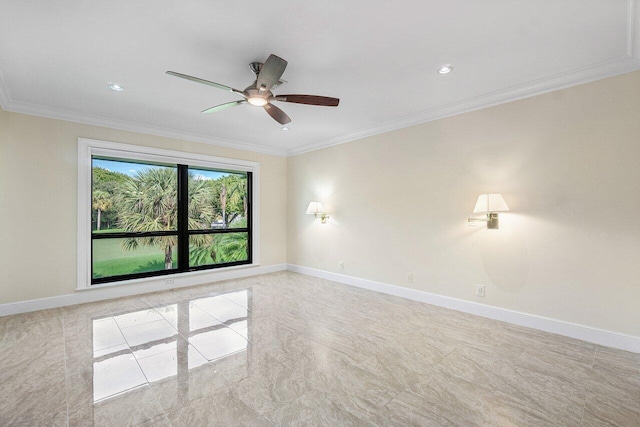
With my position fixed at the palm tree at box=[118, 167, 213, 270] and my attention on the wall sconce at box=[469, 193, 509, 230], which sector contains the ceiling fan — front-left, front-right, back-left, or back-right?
front-right

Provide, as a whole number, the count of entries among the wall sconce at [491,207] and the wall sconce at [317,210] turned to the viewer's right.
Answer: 0

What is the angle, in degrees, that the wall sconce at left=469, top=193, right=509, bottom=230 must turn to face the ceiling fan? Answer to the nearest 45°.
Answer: approximately 45° to its right

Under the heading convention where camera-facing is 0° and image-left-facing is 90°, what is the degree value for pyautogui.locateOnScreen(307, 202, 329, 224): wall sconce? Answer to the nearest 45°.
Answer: approximately 45°

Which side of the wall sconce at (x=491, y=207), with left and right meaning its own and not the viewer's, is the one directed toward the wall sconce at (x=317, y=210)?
right

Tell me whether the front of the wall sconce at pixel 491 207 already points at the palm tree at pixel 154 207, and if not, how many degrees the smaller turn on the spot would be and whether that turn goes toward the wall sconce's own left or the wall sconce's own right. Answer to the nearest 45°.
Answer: approximately 90° to the wall sconce's own right

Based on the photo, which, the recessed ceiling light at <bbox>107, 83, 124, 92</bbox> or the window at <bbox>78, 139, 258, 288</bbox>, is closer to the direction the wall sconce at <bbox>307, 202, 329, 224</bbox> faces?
the recessed ceiling light

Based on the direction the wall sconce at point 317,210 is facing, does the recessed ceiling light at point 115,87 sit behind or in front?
in front

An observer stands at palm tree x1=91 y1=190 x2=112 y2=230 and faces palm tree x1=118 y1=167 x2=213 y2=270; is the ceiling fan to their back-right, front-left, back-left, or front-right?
front-right

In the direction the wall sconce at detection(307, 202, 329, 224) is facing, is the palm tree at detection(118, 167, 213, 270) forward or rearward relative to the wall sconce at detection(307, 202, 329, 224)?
forward

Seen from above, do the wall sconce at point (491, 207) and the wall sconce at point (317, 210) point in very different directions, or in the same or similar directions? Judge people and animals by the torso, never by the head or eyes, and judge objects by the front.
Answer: same or similar directions

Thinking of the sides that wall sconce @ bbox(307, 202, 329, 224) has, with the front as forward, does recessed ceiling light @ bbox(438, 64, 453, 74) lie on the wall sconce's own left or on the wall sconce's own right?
on the wall sconce's own left

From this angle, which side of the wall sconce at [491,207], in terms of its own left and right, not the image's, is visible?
front

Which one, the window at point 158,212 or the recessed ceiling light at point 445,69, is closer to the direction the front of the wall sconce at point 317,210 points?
the window

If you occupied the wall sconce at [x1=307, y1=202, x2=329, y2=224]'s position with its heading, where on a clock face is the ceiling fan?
The ceiling fan is roughly at 11 o'clock from the wall sconce.

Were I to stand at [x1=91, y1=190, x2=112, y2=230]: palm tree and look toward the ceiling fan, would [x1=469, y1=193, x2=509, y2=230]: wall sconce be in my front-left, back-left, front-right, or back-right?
front-left
